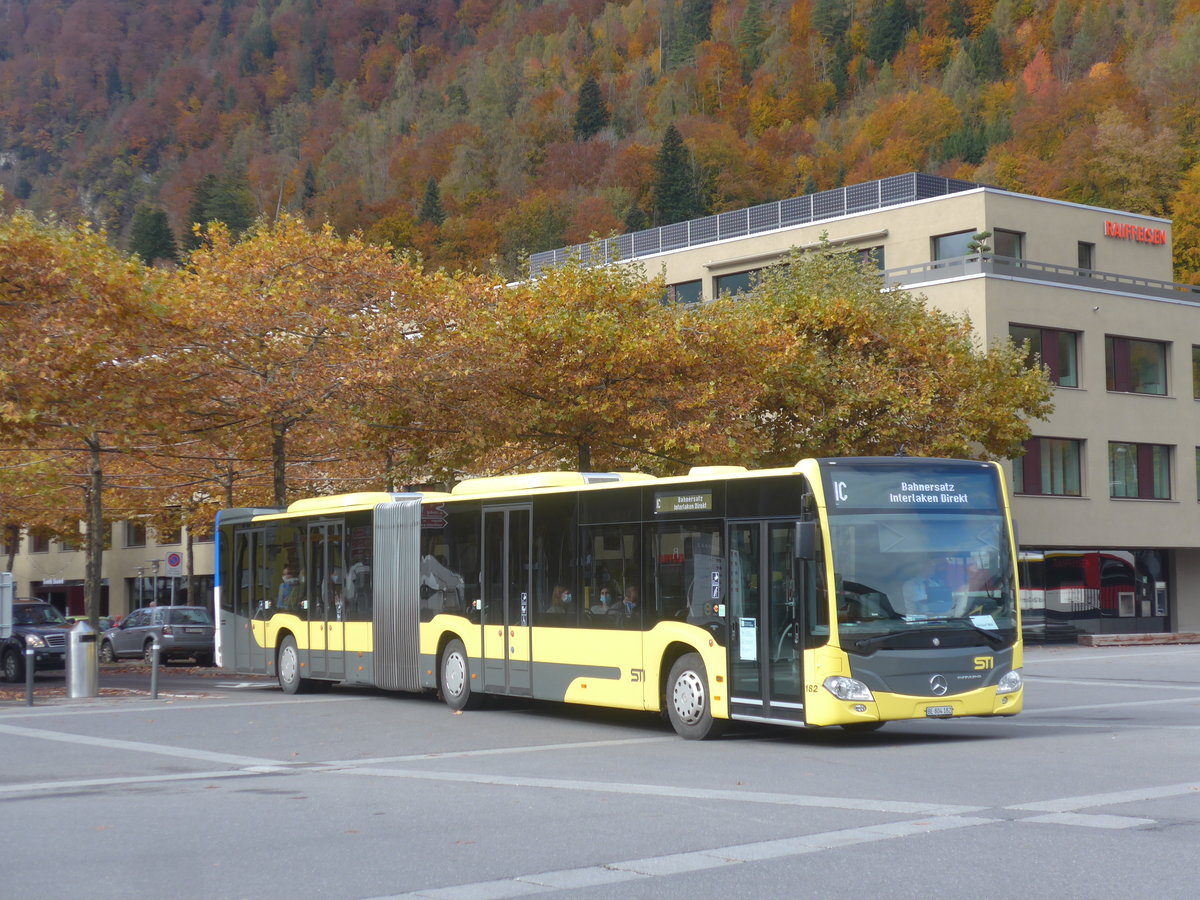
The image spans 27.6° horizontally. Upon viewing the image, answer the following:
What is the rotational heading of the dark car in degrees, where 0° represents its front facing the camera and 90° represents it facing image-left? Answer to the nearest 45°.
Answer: approximately 315°

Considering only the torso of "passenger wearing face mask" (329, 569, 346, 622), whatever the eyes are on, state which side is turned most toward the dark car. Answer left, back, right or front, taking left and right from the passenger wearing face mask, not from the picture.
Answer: back

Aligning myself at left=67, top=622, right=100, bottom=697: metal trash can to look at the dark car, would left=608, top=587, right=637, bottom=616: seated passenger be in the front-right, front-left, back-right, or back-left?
back-right

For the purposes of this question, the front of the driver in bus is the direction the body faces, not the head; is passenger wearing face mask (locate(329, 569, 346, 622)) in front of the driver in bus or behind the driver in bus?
behind

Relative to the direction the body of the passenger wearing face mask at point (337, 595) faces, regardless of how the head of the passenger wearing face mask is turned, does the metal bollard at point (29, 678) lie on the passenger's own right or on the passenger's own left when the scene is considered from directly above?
on the passenger's own right

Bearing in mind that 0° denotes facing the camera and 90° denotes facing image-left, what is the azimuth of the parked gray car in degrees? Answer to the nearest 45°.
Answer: approximately 135°

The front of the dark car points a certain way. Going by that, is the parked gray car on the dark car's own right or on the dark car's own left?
on the dark car's own left

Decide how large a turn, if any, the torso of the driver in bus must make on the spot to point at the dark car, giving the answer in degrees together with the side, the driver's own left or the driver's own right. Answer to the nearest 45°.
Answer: approximately 180°

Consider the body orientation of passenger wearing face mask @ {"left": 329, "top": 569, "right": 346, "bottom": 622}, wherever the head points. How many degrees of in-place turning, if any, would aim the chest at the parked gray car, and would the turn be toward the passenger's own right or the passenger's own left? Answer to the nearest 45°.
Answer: approximately 135° to the passenger's own left

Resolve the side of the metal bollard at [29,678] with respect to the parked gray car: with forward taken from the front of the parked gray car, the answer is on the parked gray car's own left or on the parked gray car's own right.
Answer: on the parked gray car's own left

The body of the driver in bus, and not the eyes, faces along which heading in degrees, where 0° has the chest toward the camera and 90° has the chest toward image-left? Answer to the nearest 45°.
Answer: approximately 315°

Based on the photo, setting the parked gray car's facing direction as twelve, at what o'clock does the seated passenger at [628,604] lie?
The seated passenger is roughly at 7 o'clock from the parked gray car.
